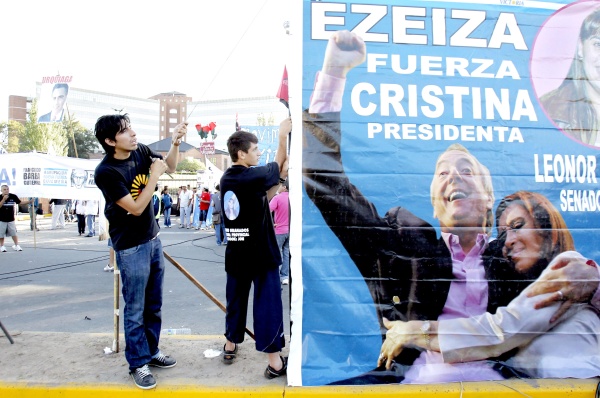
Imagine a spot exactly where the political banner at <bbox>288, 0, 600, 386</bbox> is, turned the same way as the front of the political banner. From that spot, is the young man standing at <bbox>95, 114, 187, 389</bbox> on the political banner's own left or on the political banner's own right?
on the political banner's own right

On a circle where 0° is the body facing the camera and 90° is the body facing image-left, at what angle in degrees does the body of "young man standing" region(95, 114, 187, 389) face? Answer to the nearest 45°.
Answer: approximately 315°

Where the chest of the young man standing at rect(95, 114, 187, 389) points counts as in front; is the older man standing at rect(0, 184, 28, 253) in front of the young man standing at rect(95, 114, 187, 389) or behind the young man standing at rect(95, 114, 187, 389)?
behind

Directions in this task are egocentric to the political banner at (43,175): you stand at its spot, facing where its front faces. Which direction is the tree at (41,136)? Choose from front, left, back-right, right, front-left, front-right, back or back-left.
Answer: back

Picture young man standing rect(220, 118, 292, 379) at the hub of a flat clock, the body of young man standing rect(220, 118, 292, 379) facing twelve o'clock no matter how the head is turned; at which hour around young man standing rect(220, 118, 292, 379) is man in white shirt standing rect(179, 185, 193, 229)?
man in white shirt standing rect(179, 185, 193, 229) is roughly at 10 o'clock from young man standing rect(220, 118, 292, 379).

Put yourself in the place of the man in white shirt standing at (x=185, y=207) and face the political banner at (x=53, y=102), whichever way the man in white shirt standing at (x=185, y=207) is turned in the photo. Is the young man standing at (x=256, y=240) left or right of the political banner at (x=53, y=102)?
left

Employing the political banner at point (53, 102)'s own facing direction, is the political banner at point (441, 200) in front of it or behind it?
in front

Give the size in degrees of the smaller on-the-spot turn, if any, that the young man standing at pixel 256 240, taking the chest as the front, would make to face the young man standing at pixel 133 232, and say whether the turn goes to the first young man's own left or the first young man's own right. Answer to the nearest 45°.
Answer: approximately 135° to the first young man's own left

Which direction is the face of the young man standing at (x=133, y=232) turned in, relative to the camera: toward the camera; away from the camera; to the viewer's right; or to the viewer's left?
to the viewer's right

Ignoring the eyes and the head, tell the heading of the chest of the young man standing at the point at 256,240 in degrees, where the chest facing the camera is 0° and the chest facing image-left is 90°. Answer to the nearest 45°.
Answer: approximately 225°

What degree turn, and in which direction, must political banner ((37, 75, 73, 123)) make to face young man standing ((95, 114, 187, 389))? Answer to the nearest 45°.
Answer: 0° — it already faces them

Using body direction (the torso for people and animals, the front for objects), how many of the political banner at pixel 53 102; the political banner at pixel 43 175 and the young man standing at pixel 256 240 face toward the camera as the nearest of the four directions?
2
